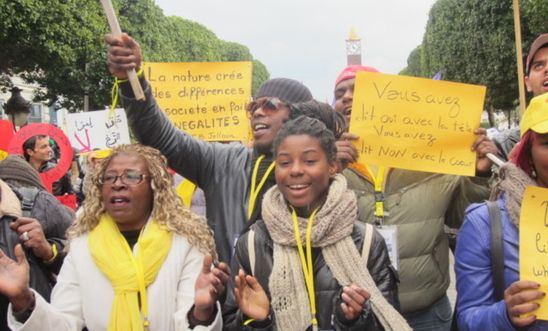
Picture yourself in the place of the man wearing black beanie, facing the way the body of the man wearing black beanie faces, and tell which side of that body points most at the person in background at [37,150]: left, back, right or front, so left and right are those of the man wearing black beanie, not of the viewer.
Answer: right

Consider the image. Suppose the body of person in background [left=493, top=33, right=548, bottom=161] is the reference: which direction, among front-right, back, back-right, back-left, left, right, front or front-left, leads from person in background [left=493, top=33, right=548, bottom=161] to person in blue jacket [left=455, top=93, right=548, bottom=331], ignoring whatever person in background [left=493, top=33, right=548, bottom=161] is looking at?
front-right

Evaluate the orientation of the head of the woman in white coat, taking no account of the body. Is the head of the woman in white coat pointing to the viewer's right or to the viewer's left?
to the viewer's left

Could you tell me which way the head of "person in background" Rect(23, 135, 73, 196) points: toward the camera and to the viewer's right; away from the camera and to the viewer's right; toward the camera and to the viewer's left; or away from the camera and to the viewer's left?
toward the camera and to the viewer's right

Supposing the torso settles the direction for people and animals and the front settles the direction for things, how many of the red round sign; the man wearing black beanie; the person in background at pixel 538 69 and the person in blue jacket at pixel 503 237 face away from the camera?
0

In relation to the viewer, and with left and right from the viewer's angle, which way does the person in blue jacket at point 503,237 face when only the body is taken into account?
facing the viewer and to the right of the viewer

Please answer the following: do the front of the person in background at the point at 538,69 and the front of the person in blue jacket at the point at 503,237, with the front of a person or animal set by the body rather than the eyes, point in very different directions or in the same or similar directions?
same or similar directions

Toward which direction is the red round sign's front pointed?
toward the camera

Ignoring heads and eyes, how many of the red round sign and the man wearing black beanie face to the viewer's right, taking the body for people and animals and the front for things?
0

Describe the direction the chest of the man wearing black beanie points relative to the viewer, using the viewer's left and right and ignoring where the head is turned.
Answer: facing the viewer and to the left of the viewer

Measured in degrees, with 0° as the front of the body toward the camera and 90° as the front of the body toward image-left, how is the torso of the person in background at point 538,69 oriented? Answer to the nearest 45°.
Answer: approximately 315°

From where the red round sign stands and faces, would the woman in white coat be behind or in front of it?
in front

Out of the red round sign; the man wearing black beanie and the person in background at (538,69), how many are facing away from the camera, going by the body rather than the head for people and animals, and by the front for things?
0

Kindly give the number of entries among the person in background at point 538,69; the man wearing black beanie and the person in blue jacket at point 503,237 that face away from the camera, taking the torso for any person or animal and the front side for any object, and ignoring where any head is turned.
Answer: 0

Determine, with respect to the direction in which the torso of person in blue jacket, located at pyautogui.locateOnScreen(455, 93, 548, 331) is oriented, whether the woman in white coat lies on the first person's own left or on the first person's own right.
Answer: on the first person's own right
